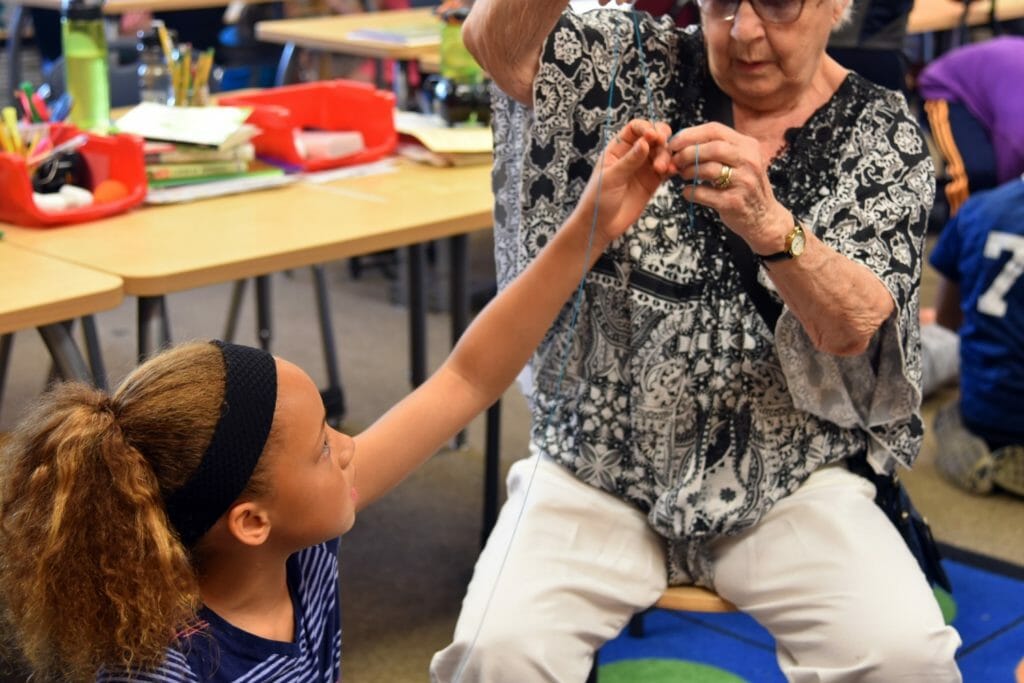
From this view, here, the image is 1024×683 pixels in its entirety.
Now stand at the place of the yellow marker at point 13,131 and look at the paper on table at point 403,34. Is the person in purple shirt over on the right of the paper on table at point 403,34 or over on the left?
right

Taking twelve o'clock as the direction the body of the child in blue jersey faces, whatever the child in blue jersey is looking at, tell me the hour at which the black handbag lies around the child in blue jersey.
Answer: The black handbag is roughly at 6 o'clock from the child in blue jersey.

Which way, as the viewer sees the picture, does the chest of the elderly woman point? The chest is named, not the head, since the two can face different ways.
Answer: toward the camera

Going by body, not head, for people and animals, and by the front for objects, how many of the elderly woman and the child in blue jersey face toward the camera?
1

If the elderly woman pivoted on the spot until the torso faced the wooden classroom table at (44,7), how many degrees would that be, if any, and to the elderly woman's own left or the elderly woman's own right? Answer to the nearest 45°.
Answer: approximately 135° to the elderly woman's own right

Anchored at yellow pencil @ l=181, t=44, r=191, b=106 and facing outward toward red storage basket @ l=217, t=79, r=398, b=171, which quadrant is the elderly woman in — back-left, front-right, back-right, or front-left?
front-right

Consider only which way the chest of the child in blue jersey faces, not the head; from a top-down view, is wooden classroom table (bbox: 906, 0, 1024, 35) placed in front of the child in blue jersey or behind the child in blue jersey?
in front

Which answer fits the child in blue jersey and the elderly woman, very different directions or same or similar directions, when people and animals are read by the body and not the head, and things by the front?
very different directions

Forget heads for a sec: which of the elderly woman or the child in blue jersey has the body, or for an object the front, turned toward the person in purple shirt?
the child in blue jersey

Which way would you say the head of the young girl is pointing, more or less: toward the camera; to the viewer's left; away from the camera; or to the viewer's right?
to the viewer's right

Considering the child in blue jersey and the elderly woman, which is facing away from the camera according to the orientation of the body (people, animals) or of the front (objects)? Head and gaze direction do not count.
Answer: the child in blue jersey

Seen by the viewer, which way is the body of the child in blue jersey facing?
away from the camera

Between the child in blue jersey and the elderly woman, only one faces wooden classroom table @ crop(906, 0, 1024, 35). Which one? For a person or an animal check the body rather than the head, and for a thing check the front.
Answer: the child in blue jersey
